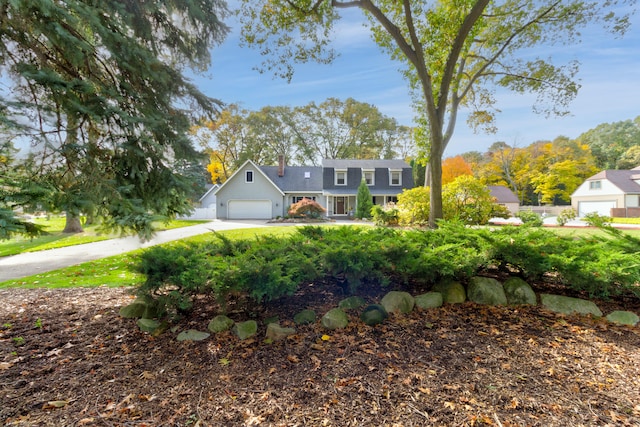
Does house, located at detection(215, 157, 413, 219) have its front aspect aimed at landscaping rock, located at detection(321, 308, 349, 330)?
yes

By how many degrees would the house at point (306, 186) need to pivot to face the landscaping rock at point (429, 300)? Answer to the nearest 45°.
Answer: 0° — it already faces it

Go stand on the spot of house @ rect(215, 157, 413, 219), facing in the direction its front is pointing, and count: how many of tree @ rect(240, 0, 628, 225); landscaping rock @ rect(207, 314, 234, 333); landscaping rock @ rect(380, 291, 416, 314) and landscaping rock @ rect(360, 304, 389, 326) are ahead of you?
4

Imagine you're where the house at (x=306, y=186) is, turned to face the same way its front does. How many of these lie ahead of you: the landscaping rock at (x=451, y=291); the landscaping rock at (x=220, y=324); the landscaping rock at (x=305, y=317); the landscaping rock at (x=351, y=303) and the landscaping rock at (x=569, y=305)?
5

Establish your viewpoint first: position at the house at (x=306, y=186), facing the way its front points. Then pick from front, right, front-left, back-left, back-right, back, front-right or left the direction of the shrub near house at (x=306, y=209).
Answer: front

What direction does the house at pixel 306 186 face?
toward the camera

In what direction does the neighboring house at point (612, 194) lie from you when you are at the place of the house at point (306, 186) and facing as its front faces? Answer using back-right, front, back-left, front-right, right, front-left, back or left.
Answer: left

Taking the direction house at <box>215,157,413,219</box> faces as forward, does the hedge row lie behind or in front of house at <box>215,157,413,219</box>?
in front

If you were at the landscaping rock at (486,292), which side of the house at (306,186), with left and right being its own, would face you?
front

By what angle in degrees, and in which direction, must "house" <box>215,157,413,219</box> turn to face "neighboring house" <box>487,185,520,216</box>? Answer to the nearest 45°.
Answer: approximately 90° to its left

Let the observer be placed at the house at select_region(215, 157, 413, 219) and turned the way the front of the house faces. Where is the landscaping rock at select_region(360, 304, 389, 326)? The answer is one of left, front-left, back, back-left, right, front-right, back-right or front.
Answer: front

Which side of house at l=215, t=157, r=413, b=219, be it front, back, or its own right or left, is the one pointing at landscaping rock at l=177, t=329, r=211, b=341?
front

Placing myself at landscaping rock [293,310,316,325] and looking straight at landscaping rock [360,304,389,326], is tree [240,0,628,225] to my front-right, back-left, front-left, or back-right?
front-left

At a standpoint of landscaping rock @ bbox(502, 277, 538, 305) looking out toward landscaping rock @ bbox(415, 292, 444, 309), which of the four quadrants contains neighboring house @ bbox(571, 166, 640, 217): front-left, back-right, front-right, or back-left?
back-right

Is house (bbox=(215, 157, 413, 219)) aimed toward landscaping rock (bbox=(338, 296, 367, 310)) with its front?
yes

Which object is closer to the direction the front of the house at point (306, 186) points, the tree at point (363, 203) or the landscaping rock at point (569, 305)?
the landscaping rock
